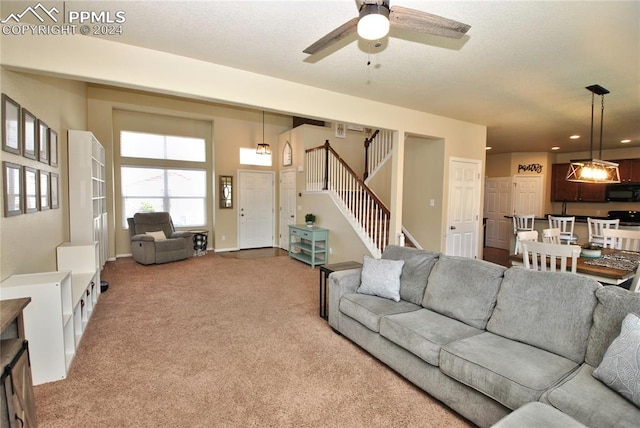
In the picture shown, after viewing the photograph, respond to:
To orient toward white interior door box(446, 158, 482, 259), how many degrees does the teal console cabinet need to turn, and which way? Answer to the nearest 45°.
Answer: approximately 135° to its left

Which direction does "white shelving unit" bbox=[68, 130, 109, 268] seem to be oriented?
to the viewer's right

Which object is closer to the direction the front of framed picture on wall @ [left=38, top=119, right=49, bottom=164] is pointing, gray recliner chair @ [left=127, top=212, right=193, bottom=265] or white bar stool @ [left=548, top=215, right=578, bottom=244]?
the white bar stool

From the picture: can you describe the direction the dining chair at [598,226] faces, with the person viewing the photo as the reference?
facing away from the viewer

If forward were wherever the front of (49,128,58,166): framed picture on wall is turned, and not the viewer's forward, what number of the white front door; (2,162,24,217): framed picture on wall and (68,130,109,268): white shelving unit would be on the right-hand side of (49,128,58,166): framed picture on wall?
1

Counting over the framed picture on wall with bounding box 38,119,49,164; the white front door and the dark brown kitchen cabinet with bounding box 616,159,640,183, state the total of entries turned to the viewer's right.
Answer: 1

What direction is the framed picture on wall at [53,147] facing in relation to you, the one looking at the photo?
facing to the right of the viewer

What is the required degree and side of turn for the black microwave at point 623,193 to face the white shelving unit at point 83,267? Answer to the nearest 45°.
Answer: approximately 45° to its right

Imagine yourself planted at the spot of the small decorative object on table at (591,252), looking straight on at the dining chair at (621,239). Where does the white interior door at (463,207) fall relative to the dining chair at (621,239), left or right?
left

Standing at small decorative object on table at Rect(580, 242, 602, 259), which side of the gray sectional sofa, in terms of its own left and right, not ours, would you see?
back

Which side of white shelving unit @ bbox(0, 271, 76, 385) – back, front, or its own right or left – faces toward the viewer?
right

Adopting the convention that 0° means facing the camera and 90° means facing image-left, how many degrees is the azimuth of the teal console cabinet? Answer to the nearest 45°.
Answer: approximately 45°
